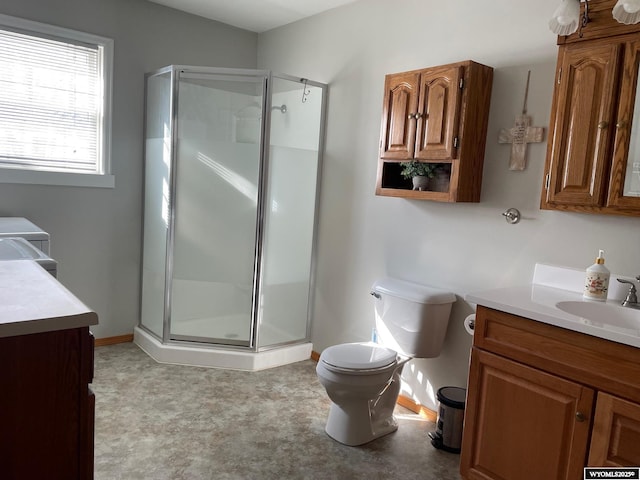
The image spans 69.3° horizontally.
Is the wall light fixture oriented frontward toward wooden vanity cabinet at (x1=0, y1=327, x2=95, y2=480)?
yes

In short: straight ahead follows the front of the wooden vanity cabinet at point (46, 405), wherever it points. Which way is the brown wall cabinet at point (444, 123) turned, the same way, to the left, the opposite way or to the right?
the opposite way

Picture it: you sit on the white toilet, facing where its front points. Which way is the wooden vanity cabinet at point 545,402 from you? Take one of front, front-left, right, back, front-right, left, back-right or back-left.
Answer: left

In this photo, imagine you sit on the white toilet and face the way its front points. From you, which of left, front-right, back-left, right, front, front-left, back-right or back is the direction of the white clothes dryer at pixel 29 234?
front-right

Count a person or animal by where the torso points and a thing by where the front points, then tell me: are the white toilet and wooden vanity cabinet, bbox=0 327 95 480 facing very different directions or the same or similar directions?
very different directions

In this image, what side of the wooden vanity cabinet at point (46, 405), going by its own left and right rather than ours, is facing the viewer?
right

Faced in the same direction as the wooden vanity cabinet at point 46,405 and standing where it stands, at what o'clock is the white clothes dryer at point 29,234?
The white clothes dryer is roughly at 9 o'clock from the wooden vanity cabinet.

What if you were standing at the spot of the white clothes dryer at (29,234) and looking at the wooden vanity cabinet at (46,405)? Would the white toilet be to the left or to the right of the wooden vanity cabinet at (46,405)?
left

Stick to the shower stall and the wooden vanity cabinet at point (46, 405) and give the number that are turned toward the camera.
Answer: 1

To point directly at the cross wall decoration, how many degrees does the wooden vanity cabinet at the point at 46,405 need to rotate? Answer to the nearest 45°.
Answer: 0° — it already faces it
